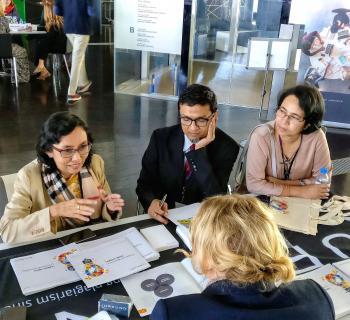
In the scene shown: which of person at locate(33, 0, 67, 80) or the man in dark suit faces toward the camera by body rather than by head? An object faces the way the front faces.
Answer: the man in dark suit

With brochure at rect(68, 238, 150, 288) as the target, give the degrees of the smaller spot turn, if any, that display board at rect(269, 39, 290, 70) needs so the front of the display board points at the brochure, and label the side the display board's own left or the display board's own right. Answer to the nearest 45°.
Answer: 0° — it already faces it

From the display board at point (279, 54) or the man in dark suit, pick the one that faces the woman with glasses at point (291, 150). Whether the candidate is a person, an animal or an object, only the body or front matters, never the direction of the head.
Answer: the display board

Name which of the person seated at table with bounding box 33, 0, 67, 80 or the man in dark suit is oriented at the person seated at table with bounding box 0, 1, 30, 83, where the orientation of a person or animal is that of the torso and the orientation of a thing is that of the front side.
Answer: the person seated at table with bounding box 33, 0, 67, 80

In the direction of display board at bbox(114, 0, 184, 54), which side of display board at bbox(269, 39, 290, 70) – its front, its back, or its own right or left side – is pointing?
right

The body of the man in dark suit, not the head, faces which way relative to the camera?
toward the camera

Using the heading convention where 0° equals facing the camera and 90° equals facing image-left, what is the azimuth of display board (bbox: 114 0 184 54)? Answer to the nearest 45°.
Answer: approximately 0°

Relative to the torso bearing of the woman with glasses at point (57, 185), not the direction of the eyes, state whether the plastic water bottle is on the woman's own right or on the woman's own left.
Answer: on the woman's own left

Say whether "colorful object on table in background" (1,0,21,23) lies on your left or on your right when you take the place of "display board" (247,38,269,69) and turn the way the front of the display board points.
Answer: on your right

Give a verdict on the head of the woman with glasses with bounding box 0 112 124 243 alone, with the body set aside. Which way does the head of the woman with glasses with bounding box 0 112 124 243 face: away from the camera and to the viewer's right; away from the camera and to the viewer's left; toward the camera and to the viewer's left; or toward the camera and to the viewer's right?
toward the camera and to the viewer's right

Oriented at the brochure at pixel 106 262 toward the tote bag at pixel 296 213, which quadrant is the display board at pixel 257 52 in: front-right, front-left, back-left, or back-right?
front-left

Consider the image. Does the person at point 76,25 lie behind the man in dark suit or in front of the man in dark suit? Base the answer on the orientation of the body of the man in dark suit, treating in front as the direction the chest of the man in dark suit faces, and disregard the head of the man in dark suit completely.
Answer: behind

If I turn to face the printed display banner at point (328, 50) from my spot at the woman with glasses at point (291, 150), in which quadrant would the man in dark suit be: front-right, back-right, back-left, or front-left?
back-left

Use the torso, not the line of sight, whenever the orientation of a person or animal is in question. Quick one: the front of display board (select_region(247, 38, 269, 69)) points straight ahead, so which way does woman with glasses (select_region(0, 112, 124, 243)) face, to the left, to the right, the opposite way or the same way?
to the left

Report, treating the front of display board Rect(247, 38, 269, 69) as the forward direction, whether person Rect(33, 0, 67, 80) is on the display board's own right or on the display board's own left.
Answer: on the display board's own right

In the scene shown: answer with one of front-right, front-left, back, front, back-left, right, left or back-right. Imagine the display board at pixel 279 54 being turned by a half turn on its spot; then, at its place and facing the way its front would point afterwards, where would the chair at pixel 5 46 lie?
left

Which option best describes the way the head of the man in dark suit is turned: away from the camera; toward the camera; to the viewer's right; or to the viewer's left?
toward the camera

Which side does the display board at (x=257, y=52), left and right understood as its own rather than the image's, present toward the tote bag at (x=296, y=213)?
front

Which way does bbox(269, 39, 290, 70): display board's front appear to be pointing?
toward the camera

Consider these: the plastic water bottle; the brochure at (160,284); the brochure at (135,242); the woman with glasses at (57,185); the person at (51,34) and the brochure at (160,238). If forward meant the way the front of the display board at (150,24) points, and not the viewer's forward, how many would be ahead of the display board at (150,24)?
5

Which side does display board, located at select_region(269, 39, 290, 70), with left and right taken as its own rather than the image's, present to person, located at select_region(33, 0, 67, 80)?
right
